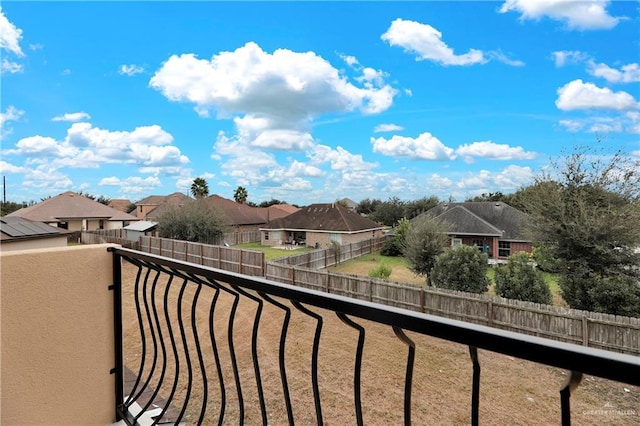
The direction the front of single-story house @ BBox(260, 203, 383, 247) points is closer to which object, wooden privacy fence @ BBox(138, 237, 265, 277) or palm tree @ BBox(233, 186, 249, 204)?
the palm tree

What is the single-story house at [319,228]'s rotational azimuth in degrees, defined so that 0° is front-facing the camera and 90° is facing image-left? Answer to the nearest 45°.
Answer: approximately 225°
